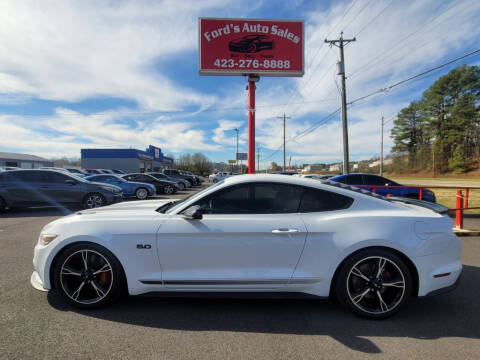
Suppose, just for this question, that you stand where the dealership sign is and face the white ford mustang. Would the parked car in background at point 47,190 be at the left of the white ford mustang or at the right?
right

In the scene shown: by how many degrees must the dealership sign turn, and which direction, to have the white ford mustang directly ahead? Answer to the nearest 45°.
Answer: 0° — it already faces it

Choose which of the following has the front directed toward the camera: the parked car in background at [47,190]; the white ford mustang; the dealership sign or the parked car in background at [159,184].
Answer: the dealership sign

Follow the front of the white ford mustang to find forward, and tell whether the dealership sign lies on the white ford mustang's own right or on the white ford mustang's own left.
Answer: on the white ford mustang's own right

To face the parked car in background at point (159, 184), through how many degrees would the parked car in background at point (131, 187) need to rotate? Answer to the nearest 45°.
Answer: approximately 45° to its left

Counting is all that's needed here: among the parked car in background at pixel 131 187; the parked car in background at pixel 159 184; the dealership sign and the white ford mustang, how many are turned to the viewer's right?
2

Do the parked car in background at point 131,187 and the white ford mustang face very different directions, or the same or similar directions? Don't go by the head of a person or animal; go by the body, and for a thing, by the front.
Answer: very different directions

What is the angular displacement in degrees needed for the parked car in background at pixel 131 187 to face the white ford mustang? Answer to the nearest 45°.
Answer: approximately 90° to its right

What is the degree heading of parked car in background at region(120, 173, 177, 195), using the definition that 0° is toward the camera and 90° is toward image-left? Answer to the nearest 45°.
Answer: approximately 270°

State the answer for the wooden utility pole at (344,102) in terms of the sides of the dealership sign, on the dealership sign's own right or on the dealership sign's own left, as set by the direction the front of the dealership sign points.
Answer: on the dealership sign's own left

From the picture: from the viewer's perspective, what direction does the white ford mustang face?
to the viewer's left

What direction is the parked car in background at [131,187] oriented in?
to the viewer's right

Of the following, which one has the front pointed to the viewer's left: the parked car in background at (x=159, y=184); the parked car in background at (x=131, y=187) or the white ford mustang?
the white ford mustang

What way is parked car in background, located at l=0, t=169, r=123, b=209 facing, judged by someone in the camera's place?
facing to the right of the viewer
